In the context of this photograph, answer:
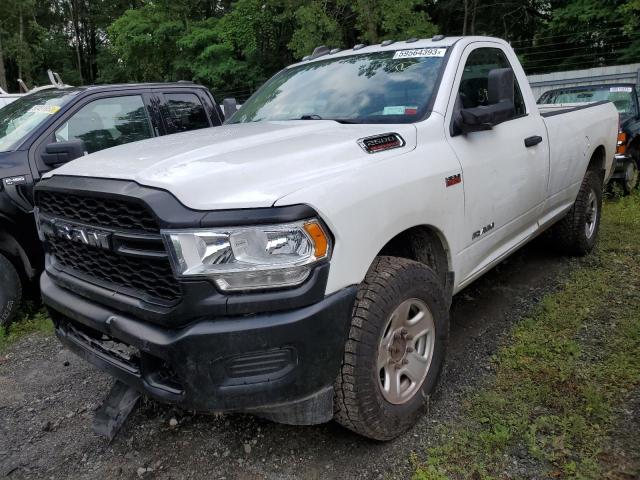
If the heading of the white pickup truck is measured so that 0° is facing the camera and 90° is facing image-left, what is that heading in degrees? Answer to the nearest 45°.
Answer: approximately 45°

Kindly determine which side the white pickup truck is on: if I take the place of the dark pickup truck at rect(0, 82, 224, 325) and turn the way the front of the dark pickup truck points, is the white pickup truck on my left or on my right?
on my left

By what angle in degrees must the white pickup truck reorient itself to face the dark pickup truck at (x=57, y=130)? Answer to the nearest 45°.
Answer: approximately 90° to its right
